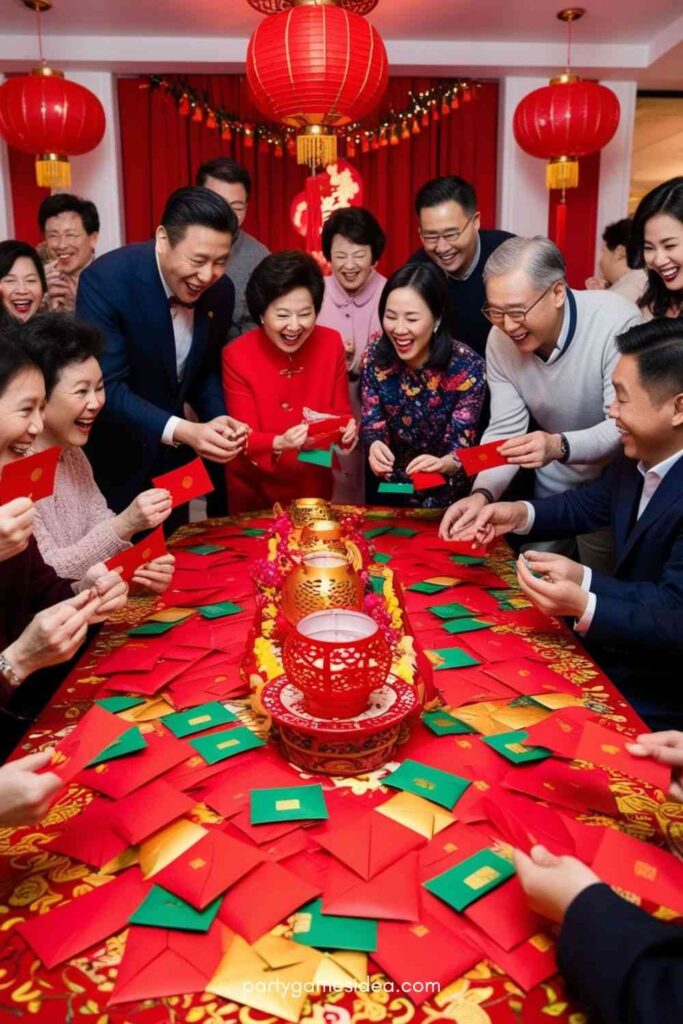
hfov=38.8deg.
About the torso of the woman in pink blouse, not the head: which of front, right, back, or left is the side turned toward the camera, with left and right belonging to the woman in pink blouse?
front

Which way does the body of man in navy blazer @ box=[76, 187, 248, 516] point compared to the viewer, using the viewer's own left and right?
facing the viewer and to the right of the viewer

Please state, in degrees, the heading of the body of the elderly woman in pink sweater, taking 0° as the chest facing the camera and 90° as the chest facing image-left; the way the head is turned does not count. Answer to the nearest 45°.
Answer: approximately 270°

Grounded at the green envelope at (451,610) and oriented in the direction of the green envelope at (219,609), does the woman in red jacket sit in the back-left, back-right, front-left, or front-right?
front-right

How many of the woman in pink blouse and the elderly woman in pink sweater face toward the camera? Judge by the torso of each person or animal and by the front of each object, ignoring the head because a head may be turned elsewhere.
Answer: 1

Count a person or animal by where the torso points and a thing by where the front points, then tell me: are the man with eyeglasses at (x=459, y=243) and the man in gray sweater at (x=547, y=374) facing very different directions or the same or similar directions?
same or similar directions

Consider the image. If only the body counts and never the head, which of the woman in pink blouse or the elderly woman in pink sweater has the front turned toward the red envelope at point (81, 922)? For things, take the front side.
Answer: the woman in pink blouse

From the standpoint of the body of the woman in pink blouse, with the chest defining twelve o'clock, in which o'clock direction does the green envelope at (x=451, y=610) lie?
The green envelope is roughly at 12 o'clock from the woman in pink blouse.

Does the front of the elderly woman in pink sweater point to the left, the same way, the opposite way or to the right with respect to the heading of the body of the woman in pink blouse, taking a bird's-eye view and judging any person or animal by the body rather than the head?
to the left

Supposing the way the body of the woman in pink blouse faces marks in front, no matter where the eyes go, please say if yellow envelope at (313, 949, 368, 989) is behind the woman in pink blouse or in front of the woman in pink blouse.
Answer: in front

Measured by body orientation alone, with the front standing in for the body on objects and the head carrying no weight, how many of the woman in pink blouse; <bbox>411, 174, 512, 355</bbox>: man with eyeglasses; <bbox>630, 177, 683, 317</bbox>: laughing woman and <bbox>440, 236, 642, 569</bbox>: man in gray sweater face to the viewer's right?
0

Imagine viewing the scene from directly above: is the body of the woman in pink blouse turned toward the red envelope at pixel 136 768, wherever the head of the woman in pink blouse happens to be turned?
yes

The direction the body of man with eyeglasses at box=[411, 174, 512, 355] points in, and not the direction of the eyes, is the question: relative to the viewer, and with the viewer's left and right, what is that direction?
facing the viewer and to the left of the viewer

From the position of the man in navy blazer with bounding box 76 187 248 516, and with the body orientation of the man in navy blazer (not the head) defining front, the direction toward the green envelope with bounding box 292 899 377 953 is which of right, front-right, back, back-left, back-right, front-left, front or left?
front-right
